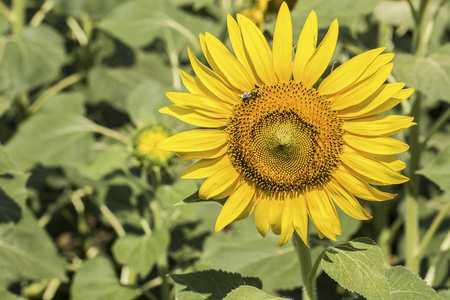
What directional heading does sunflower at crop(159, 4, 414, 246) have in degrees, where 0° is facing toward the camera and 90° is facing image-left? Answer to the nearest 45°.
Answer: approximately 0°

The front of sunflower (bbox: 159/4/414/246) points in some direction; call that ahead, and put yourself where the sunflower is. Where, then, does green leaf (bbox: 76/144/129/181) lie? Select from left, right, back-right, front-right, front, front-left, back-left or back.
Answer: back-right
